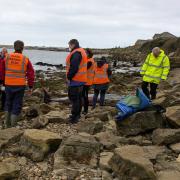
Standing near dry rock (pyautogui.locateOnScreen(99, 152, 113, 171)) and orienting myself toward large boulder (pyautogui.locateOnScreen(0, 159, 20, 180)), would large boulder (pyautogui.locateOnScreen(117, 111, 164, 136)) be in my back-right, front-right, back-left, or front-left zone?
back-right

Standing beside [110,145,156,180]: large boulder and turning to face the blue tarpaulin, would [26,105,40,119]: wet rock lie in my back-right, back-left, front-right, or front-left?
front-left

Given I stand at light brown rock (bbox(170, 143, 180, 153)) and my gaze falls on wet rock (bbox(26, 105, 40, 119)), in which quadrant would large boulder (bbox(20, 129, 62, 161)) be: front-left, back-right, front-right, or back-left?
front-left

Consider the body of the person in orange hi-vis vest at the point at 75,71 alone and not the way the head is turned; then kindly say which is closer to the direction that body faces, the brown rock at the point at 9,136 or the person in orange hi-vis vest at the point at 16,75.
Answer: the person in orange hi-vis vest
